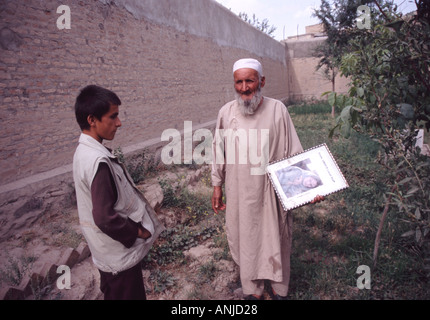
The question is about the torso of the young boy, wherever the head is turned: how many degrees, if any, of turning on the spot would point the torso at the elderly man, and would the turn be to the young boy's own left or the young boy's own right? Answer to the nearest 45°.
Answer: approximately 45° to the young boy's own left

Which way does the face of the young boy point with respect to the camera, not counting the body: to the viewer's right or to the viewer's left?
to the viewer's right

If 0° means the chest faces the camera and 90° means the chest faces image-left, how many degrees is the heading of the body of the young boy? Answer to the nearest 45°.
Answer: approximately 270°
